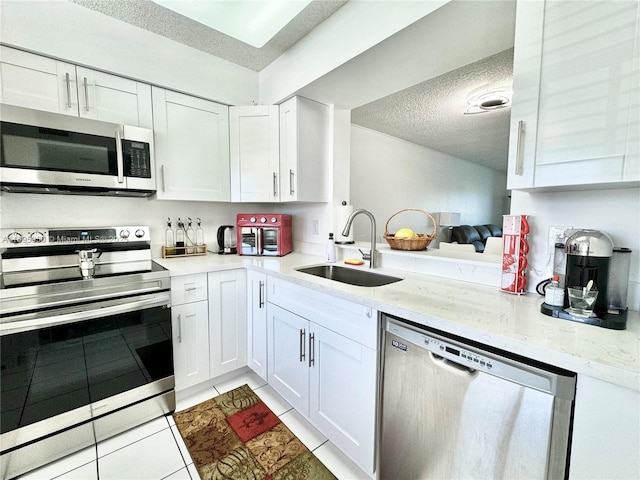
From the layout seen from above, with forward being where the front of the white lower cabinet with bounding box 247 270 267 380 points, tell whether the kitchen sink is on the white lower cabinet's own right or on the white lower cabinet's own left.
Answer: on the white lower cabinet's own left

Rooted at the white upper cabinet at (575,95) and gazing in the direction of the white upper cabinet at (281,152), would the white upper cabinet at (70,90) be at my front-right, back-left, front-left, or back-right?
front-left

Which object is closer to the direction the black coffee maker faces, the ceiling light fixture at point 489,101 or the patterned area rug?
the patterned area rug

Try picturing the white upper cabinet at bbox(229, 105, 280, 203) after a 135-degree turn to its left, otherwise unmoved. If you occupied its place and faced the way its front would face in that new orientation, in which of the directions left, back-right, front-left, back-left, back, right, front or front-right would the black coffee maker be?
right

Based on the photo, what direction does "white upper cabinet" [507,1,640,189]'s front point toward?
toward the camera

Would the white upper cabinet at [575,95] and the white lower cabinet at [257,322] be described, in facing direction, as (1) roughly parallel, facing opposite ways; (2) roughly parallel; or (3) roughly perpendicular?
roughly parallel

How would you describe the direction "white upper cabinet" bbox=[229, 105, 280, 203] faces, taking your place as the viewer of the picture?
facing the viewer

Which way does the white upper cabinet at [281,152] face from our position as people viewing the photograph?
facing the viewer and to the left of the viewer

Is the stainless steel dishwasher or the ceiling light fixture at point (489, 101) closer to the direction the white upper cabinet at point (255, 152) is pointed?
the stainless steel dishwasher

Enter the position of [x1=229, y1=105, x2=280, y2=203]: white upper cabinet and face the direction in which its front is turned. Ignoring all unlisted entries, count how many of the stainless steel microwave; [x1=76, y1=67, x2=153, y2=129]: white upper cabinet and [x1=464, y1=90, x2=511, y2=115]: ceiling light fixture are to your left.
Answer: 1

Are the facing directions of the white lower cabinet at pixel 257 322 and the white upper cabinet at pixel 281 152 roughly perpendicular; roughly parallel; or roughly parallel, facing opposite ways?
roughly parallel

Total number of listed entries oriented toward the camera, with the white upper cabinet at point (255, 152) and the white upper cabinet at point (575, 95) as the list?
2

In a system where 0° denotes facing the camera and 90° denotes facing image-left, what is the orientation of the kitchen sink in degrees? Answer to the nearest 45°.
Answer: approximately 45°

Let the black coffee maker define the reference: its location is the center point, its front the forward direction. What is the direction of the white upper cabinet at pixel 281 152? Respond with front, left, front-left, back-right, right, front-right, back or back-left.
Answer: front-right
